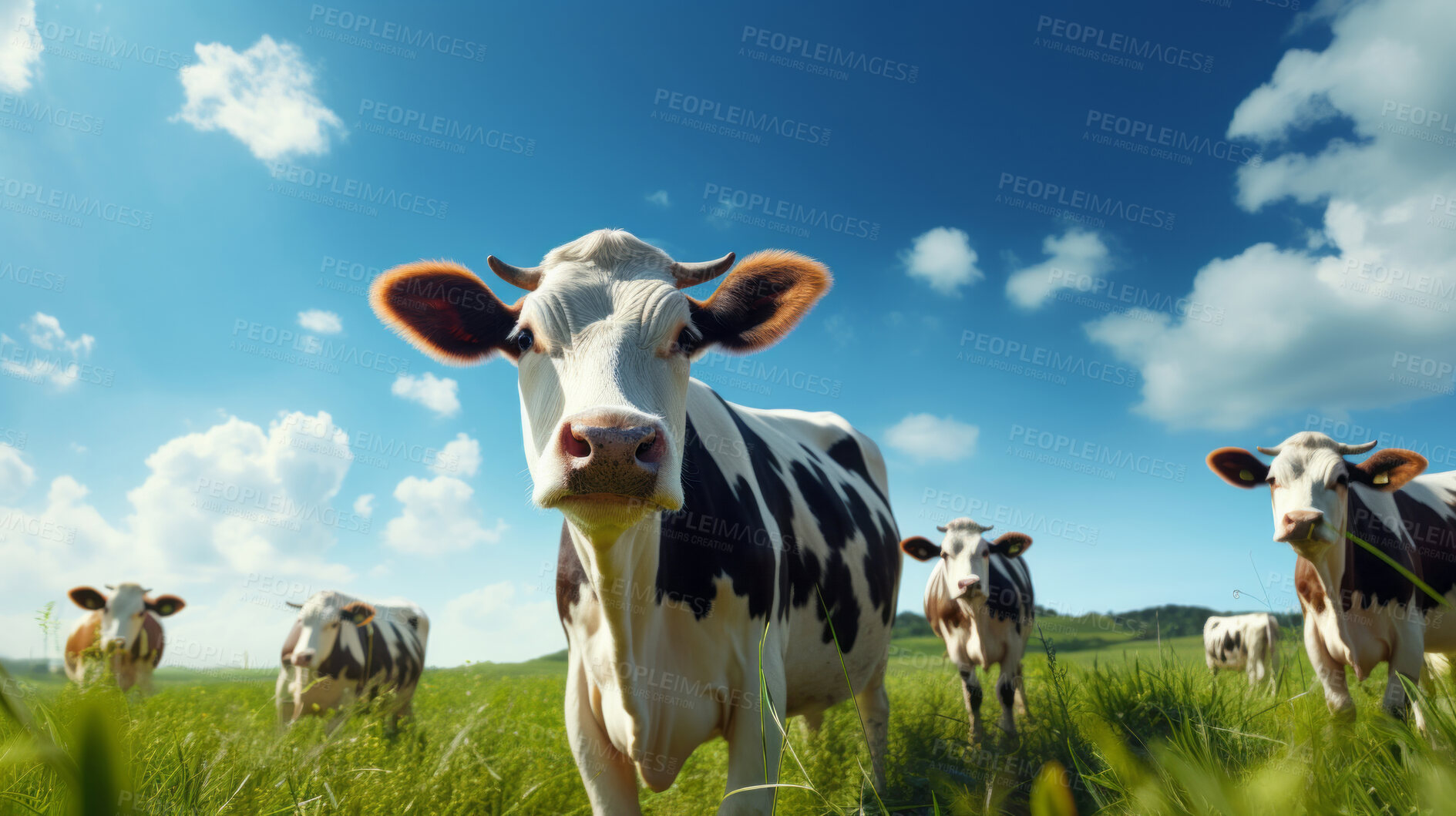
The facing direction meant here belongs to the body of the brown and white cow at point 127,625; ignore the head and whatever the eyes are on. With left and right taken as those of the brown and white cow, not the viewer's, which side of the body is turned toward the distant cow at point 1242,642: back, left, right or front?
left

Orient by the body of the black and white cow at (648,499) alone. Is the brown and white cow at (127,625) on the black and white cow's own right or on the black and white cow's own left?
on the black and white cow's own right

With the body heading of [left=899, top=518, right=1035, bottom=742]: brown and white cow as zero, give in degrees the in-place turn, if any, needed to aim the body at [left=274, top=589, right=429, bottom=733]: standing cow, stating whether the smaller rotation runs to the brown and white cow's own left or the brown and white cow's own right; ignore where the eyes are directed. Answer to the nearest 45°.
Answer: approximately 90° to the brown and white cow's own right

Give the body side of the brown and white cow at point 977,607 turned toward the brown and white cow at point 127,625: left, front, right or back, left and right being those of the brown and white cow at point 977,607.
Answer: right

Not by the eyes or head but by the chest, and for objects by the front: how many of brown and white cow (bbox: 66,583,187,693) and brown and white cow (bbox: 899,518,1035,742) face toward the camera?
2

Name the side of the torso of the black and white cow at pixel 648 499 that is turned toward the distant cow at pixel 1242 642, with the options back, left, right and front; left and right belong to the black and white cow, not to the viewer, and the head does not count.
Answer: back

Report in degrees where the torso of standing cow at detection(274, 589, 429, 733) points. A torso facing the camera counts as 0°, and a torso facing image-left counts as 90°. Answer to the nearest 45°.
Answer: approximately 45°

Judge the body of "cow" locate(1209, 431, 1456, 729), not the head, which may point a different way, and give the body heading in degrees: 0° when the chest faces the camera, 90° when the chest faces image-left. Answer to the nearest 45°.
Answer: approximately 45°

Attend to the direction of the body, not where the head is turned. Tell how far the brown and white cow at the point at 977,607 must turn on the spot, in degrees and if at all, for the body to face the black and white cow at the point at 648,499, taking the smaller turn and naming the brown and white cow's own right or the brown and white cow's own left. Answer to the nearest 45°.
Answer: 0° — it already faces it
